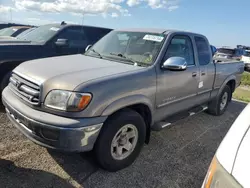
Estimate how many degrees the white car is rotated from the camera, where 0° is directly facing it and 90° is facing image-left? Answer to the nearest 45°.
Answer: approximately 45°

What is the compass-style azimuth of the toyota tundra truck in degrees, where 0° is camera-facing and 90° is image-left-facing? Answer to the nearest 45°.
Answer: approximately 45°

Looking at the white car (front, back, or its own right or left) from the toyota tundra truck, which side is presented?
right

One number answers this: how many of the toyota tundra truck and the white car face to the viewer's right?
0

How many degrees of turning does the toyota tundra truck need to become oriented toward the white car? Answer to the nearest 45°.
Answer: approximately 90° to its left
